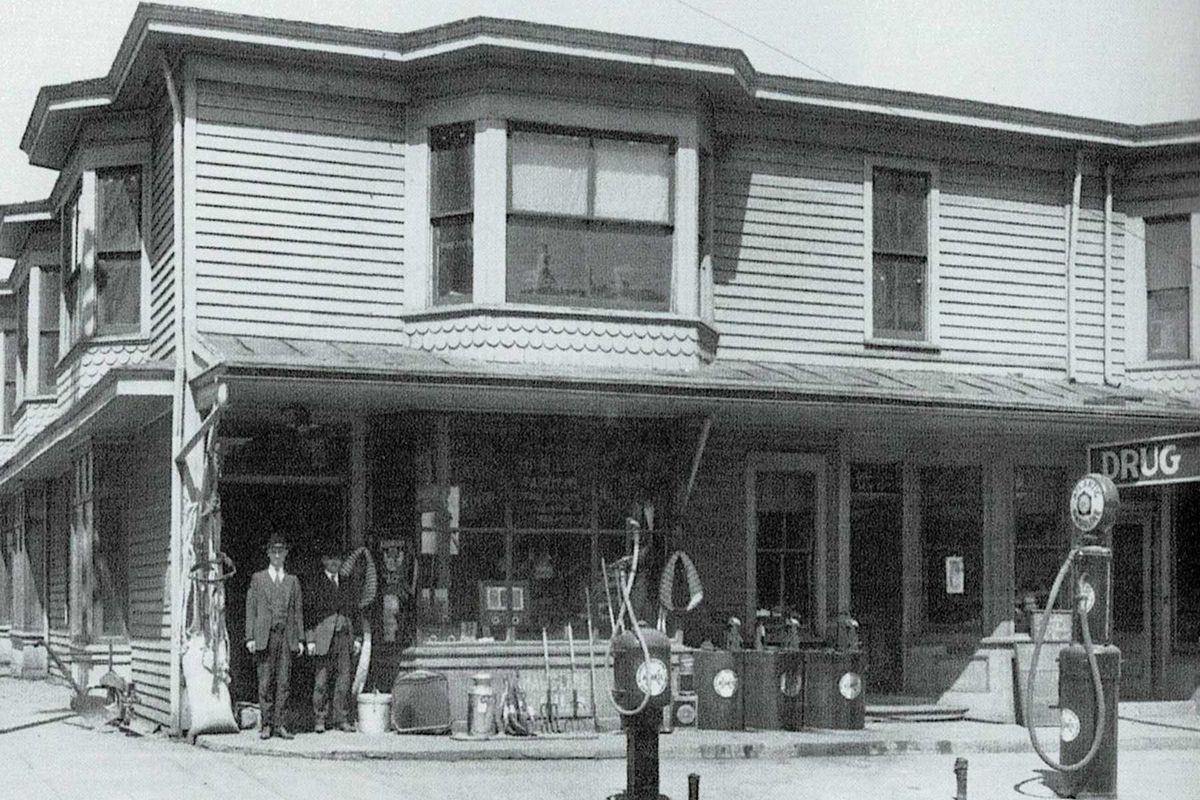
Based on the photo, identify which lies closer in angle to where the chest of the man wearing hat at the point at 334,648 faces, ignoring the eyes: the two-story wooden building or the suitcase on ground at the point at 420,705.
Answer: the suitcase on ground

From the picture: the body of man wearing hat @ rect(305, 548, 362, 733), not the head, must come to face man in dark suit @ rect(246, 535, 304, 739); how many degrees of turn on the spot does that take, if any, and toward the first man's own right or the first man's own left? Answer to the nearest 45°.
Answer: approximately 45° to the first man's own right

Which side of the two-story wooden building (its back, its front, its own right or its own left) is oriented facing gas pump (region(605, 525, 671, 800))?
front

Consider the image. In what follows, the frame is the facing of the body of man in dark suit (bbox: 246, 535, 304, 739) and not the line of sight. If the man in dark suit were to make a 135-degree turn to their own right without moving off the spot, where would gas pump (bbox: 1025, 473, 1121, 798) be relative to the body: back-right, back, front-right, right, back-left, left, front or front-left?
back

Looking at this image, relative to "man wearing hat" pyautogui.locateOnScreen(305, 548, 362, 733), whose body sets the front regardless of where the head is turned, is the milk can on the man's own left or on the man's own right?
on the man's own left

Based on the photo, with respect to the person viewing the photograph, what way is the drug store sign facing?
facing the viewer and to the left of the viewer

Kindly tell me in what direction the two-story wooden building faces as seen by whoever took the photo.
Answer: facing the viewer

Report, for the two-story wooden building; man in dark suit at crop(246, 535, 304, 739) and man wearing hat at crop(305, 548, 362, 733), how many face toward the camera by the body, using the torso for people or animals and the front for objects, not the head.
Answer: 3
